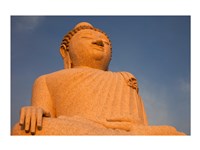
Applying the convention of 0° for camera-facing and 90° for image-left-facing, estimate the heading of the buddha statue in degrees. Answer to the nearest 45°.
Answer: approximately 315°
